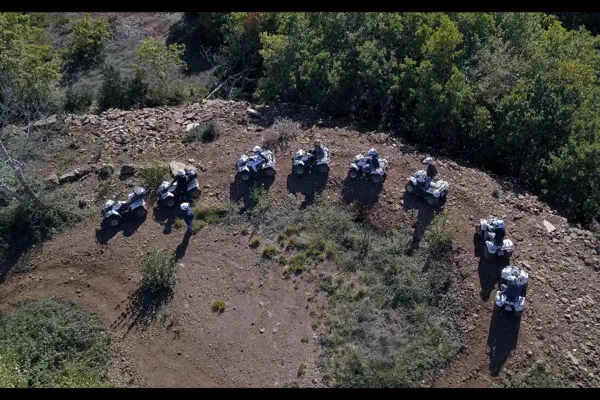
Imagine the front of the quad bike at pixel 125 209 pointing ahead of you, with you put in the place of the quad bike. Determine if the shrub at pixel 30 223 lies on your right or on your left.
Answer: on your right

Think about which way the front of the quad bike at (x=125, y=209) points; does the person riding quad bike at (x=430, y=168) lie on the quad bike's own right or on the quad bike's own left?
on the quad bike's own left

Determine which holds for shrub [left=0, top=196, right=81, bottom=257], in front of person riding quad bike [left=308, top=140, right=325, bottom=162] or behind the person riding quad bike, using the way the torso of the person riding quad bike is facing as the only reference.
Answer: in front

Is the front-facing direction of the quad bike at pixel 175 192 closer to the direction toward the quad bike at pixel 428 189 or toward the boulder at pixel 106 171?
the boulder
